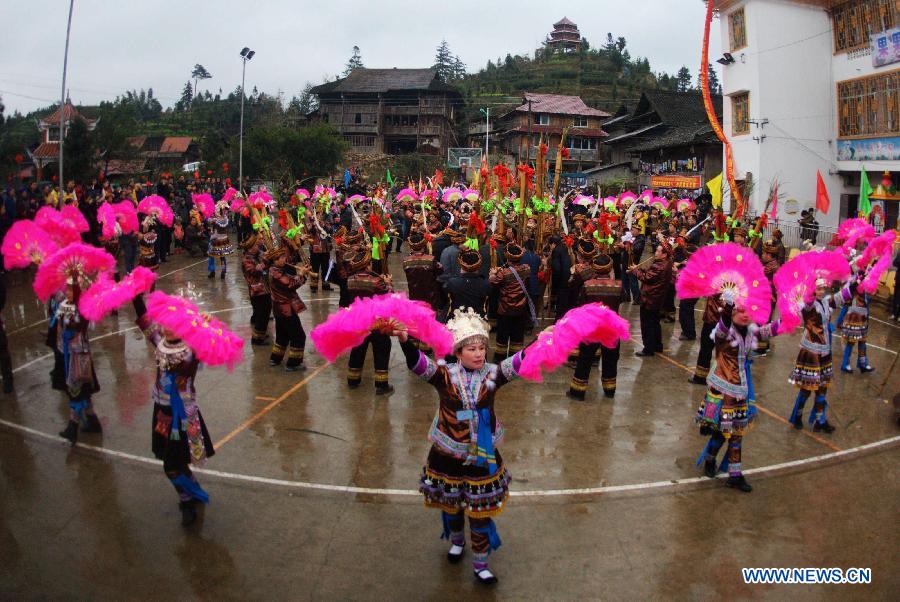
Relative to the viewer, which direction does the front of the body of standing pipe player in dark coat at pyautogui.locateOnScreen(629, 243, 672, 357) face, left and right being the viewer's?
facing to the left of the viewer

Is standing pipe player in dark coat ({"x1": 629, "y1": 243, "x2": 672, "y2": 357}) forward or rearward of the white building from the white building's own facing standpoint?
forward

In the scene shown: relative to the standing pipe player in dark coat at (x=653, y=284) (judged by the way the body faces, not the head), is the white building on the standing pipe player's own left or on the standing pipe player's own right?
on the standing pipe player's own right

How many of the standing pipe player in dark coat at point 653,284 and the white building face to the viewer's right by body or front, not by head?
0

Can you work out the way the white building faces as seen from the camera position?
facing the viewer and to the left of the viewer

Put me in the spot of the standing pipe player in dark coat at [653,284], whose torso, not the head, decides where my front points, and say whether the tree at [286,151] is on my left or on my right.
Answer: on my right

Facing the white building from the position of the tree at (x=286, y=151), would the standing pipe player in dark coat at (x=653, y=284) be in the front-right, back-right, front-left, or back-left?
front-right
